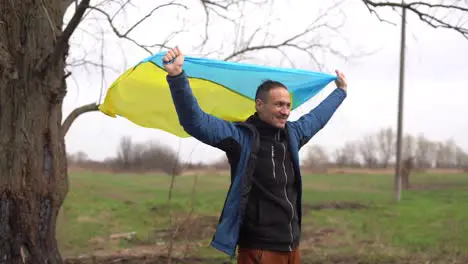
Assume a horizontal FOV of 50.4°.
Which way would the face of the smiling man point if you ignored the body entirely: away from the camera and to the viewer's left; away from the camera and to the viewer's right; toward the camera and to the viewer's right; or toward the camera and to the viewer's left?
toward the camera and to the viewer's right
